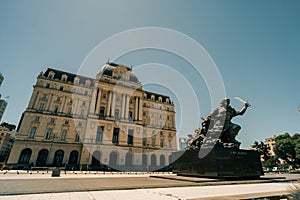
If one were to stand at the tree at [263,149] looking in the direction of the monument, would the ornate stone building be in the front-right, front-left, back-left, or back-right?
front-right

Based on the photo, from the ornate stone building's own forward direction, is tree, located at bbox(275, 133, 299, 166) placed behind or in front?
in front

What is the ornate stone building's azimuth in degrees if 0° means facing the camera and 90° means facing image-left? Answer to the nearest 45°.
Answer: approximately 315°

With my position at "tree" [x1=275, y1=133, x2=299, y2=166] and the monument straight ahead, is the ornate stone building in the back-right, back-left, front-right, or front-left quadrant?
front-right

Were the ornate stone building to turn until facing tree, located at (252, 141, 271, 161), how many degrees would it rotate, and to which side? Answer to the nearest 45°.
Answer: approximately 45° to its left
